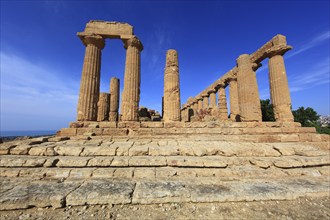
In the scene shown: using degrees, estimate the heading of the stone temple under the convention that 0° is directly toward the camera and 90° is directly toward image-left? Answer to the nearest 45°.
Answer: approximately 0°
